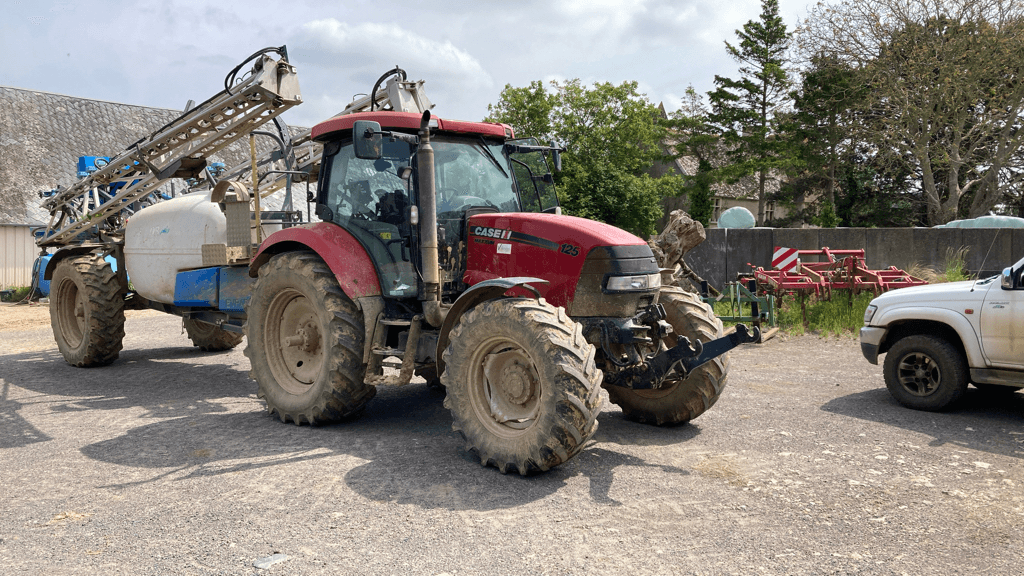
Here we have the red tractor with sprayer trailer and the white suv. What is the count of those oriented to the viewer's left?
1

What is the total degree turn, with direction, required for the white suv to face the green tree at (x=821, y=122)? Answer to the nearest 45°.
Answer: approximately 90° to its right

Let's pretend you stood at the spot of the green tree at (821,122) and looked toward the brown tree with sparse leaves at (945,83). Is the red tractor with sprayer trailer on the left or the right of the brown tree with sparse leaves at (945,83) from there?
right

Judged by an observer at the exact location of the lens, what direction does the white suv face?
facing to the left of the viewer

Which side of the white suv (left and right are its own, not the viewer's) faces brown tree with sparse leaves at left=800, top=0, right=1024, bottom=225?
right

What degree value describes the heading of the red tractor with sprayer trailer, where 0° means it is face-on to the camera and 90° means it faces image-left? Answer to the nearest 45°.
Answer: approximately 315°

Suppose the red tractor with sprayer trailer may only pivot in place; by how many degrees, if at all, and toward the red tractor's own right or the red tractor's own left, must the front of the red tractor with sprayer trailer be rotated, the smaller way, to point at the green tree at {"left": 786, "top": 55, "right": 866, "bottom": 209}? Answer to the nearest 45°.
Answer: approximately 90° to the red tractor's own left

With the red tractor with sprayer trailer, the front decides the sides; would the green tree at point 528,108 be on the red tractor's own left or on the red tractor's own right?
on the red tractor's own left

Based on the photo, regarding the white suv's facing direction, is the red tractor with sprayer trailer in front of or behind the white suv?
in front

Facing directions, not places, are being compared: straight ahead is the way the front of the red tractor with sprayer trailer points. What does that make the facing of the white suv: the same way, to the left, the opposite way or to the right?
the opposite way

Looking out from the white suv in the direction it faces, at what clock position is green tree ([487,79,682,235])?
The green tree is roughly at 2 o'clock from the white suv.

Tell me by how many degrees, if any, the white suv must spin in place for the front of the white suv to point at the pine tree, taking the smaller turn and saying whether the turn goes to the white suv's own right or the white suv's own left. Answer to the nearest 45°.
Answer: approximately 90° to the white suv's own right
